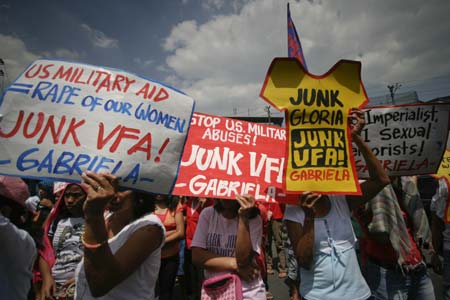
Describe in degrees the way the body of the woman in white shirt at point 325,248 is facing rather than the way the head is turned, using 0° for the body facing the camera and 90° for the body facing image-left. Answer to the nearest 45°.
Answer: approximately 0°
